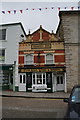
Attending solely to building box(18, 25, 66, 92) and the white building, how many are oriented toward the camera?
2

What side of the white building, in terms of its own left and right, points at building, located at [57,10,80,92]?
left

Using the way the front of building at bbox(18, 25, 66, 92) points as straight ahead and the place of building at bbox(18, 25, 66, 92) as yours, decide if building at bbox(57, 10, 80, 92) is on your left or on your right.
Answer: on your left

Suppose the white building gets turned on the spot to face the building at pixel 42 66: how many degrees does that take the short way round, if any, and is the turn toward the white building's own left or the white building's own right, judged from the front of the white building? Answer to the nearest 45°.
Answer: approximately 90° to the white building's own left

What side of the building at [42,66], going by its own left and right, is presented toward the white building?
right

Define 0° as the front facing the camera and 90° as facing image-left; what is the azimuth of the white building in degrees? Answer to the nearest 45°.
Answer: approximately 0°
